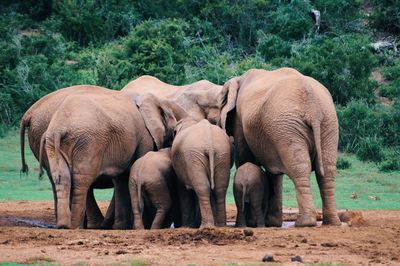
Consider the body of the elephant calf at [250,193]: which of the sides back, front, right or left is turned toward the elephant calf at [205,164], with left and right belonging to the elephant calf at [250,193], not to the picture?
left

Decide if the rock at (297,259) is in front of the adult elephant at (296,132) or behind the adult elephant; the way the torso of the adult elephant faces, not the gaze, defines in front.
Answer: behind

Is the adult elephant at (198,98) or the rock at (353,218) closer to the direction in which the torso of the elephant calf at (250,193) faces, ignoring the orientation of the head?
the adult elephant

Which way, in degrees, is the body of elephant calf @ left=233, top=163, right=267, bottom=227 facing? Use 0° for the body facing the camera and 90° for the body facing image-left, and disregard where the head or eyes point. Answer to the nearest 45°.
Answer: approximately 180°

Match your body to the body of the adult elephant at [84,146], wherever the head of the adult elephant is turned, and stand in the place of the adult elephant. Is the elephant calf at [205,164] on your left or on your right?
on your right

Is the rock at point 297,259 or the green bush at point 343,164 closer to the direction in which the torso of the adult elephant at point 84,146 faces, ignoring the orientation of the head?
the green bush

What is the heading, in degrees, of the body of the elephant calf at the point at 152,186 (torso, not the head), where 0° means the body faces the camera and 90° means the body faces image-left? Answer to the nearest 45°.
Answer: approximately 225°

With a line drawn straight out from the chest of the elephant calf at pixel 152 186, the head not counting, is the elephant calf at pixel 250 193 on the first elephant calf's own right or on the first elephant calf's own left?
on the first elephant calf's own right

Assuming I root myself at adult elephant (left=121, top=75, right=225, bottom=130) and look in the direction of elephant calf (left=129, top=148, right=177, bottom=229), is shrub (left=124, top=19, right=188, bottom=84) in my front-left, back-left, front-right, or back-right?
back-right

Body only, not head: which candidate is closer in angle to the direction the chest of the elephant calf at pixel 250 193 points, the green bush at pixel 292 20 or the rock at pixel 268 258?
the green bush
